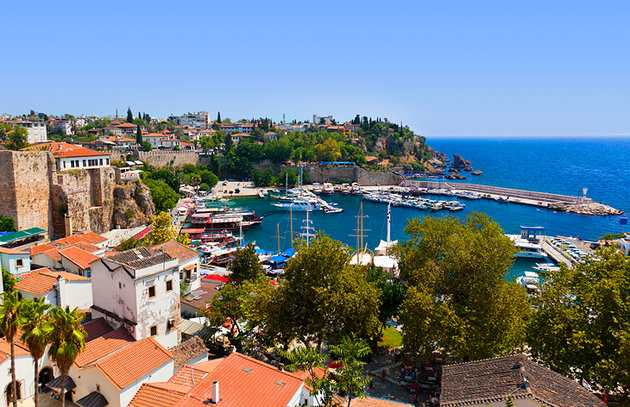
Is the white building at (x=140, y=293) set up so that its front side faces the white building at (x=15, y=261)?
no

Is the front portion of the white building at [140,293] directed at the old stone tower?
no

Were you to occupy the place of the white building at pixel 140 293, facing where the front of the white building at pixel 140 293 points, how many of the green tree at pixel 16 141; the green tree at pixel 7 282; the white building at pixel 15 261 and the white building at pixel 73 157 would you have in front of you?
0

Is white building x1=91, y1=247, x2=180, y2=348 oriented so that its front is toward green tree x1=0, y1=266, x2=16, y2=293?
no

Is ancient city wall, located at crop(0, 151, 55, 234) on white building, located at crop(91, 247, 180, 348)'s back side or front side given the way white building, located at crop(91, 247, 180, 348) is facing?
on the back side

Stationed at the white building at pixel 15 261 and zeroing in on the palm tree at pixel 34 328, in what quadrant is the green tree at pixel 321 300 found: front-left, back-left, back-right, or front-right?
front-left

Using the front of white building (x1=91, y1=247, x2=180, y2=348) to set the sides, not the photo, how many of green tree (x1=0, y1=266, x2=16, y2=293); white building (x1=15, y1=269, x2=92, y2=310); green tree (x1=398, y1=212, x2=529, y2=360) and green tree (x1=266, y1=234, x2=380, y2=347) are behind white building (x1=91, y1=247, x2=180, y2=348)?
2

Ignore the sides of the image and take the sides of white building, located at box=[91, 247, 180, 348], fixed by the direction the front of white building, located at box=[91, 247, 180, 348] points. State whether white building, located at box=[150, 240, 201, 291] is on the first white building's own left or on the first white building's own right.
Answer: on the first white building's own left

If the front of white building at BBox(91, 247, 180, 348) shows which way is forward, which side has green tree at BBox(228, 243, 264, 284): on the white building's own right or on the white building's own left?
on the white building's own left

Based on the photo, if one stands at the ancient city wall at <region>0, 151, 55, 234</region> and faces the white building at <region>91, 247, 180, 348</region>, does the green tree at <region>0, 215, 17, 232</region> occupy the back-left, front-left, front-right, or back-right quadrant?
front-right
